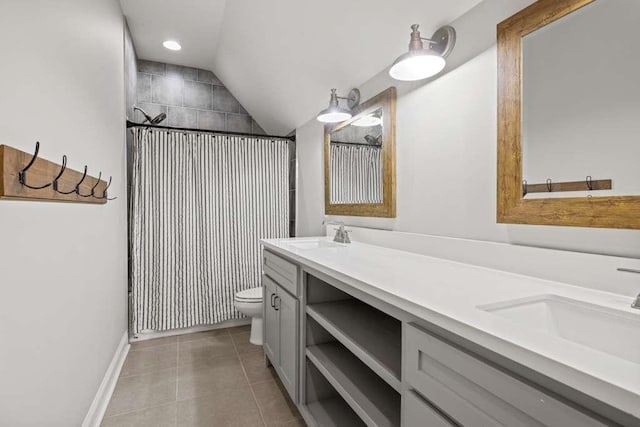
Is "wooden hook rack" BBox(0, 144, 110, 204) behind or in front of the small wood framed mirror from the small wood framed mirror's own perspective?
in front

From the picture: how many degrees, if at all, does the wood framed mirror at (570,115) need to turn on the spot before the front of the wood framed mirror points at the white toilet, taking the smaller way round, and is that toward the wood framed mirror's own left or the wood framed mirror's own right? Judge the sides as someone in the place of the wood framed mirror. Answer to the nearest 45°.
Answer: approximately 45° to the wood framed mirror's own right

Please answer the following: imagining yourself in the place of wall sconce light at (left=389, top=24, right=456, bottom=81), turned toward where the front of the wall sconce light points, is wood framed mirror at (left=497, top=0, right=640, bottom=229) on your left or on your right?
on your left

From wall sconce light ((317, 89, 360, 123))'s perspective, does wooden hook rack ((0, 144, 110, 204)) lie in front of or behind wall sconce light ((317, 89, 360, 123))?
in front

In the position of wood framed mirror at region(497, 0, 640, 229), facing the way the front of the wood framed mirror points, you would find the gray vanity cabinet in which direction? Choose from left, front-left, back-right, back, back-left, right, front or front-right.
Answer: front-right

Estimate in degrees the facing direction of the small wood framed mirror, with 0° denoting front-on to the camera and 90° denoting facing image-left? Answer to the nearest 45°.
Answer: approximately 45°

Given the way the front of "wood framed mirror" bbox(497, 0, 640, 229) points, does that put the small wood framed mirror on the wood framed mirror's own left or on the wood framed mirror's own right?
on the wood framed mirror's own right

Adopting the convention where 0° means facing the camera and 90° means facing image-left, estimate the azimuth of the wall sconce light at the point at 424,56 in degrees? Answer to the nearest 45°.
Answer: approximately 45°

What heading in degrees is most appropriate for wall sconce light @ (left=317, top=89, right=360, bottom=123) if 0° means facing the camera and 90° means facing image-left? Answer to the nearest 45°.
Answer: approximately 45°

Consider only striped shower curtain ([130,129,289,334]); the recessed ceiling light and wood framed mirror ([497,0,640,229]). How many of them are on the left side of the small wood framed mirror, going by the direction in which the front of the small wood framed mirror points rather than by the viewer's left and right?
1

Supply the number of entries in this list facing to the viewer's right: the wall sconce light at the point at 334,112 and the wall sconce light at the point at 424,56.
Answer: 0

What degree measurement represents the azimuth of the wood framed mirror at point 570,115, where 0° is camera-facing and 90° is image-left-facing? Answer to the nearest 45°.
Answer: approximately 45°

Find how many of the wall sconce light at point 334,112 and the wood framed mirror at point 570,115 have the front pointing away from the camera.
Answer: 0
